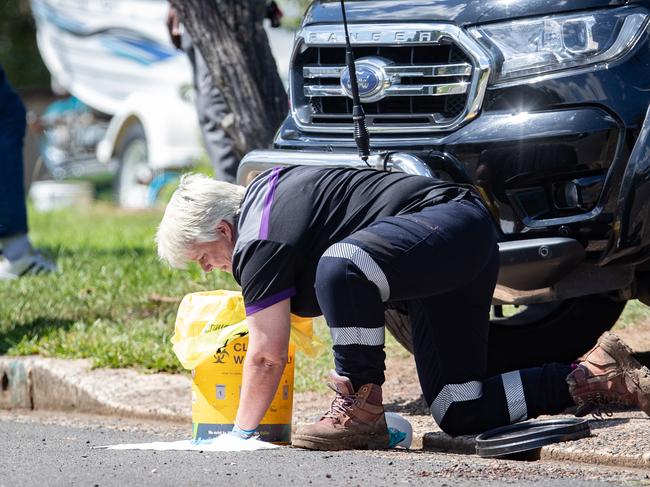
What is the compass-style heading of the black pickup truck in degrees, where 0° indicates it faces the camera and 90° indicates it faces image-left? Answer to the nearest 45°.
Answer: approximately 45°

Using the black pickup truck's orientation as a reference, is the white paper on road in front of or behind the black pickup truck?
in front

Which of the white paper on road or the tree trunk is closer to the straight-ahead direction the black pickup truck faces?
the white paper on road

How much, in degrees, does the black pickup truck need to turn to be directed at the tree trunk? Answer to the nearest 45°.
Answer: approximately 90° to its right

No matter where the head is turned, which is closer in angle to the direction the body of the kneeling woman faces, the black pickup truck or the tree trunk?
the tree trunk

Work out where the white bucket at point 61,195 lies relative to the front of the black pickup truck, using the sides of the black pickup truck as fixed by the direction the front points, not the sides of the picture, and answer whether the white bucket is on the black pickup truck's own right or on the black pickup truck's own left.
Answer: on the black pickup truck's own right

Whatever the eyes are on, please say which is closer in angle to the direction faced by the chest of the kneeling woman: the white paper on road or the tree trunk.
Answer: the white paper on road

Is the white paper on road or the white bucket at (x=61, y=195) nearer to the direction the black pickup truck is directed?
the white paper on road

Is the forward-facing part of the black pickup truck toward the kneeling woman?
yes

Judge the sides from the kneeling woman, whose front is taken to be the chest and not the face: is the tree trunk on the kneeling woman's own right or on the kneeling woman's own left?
on the kneeling woman's own right

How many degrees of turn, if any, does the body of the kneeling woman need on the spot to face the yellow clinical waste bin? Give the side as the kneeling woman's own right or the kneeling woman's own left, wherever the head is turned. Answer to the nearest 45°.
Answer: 0° — they already face it

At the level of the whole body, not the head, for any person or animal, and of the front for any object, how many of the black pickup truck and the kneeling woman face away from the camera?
0

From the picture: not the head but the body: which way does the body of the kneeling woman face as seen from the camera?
to the viewer's left
